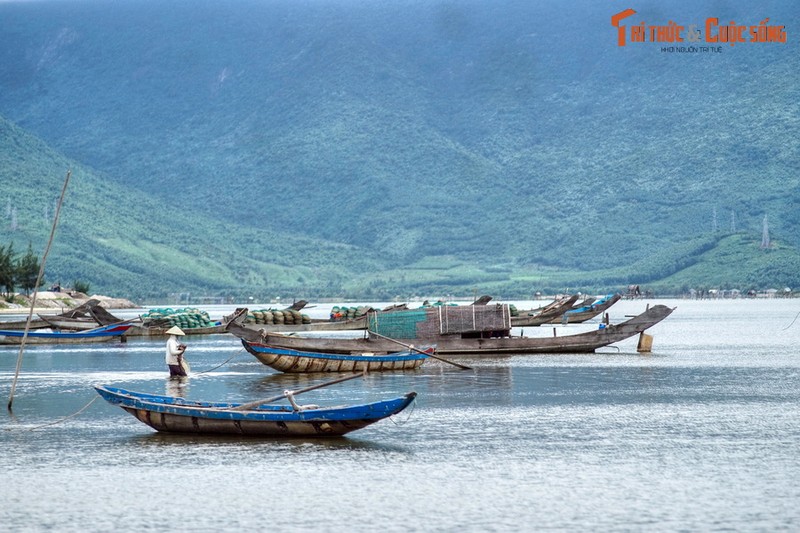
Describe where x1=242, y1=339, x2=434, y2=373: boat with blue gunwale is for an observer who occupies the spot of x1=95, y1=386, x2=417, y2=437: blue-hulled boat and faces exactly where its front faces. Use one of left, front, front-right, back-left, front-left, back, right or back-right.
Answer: right

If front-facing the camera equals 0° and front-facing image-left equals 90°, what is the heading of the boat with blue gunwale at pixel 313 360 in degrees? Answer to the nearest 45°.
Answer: approximately 90°

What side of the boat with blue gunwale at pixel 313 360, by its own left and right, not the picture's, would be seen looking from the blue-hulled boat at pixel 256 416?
left

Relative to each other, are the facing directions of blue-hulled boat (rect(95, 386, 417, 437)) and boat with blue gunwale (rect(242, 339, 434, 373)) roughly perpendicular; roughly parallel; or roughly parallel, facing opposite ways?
roughly parallel

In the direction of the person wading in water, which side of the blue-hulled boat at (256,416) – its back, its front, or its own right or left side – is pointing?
right

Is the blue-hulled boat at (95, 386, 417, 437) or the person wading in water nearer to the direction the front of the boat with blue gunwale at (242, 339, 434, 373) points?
the person wading in water

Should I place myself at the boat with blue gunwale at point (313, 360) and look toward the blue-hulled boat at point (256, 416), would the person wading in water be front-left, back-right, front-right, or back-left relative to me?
front-right

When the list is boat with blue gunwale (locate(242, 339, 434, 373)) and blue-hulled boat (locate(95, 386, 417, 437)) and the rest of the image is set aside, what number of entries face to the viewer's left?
2

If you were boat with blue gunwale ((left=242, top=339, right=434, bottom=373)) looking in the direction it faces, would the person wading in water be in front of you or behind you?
in front

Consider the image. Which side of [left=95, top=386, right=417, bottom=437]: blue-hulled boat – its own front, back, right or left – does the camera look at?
left
